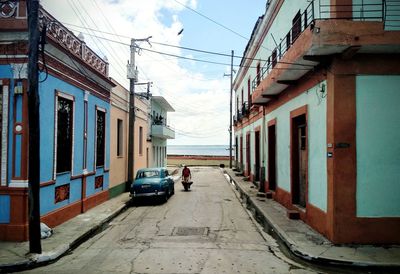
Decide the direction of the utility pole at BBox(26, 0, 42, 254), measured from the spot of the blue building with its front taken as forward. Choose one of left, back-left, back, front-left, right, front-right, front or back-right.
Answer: front-right

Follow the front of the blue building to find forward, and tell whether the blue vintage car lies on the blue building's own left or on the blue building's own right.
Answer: on the blue building's own left

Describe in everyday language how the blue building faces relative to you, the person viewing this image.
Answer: facing the viewer and to the right of the viewer

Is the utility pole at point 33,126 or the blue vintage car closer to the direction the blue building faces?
the utility pole

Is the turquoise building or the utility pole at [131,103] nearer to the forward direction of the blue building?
the turquoise building

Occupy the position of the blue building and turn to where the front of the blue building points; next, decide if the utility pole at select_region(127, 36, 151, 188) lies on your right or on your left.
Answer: on your left

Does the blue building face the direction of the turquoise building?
yes
